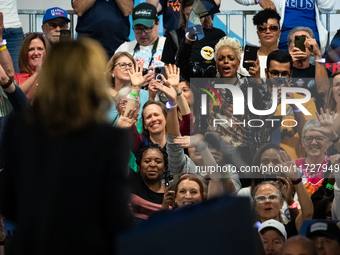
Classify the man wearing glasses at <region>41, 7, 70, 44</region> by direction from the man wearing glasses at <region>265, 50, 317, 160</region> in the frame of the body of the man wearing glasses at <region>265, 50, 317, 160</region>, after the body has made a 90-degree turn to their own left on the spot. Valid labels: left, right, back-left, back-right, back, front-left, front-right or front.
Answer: back

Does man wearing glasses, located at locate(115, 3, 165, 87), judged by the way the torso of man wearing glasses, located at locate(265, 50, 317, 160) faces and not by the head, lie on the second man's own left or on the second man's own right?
on the second man's own right

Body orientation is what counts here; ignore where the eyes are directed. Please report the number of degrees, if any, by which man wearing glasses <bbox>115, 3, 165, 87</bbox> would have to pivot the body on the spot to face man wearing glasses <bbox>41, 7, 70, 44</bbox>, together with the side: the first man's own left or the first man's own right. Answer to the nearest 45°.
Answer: approximately 90° to the first man's own right

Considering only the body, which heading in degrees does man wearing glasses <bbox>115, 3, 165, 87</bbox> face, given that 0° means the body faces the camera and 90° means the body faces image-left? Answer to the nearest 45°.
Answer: approximately 0°

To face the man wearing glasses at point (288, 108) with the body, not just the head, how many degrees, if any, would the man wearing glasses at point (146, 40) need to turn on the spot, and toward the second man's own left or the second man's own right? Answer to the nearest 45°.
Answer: approximately 45° to the second man's own left

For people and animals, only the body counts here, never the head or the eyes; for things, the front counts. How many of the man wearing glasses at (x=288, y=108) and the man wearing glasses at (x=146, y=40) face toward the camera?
2

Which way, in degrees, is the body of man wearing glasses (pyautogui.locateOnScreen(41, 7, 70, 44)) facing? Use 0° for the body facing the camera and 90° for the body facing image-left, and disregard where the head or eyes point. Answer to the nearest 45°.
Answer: approximately 315°

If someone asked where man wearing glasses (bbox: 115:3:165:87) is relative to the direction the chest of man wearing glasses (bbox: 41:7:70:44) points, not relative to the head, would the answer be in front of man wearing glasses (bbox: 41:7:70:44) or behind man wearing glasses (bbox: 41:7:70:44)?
in front
